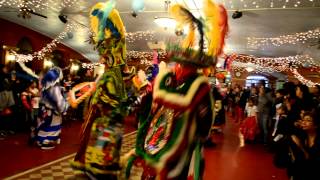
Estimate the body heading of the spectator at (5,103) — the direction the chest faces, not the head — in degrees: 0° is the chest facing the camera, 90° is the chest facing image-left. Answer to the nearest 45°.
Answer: approximately 270°

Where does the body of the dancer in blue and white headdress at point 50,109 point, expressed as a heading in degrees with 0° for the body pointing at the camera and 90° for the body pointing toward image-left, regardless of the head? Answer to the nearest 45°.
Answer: approximately 225°

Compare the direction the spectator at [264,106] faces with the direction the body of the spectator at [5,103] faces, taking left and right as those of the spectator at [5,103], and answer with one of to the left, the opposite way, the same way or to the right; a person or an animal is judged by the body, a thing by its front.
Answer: the opposite way

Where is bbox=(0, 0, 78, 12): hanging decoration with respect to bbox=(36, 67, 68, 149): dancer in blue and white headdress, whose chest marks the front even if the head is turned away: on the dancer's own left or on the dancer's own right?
on the dancer's own left

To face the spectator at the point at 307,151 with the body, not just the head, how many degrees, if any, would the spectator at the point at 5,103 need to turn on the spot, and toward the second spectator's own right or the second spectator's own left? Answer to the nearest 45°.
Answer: approximately 45° to the second spectator's own right

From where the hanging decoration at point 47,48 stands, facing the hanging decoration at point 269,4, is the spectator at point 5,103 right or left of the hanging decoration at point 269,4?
right

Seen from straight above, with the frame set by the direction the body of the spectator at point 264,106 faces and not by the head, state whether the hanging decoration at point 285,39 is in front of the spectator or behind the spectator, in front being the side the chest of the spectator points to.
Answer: behind

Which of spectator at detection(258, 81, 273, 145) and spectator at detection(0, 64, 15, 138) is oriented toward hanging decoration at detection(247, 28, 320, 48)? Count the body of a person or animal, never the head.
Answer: spectator at detection(0, 64, 15, 138)

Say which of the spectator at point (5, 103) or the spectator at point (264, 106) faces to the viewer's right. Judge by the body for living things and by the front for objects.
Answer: the spectator at point (5, 103)

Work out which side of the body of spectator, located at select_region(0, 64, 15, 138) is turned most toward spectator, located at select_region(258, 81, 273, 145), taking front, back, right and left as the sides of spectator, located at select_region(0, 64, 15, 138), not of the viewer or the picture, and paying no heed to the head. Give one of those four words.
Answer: front

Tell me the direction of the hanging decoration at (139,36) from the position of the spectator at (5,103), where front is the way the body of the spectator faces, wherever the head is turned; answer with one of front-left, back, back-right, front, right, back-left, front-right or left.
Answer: front-left

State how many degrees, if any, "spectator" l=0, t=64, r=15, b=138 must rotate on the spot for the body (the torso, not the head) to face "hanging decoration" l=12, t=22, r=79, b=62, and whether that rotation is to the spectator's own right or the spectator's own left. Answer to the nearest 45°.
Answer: approximately 90° to the spectator's own left

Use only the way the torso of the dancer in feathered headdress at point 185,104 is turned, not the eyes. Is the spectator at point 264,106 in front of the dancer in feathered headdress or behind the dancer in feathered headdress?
in front

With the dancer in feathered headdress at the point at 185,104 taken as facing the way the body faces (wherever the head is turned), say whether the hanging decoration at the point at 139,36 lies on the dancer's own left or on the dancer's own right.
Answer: on the dancer's own left

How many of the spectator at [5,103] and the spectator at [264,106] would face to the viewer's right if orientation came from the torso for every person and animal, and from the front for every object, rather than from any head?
1
